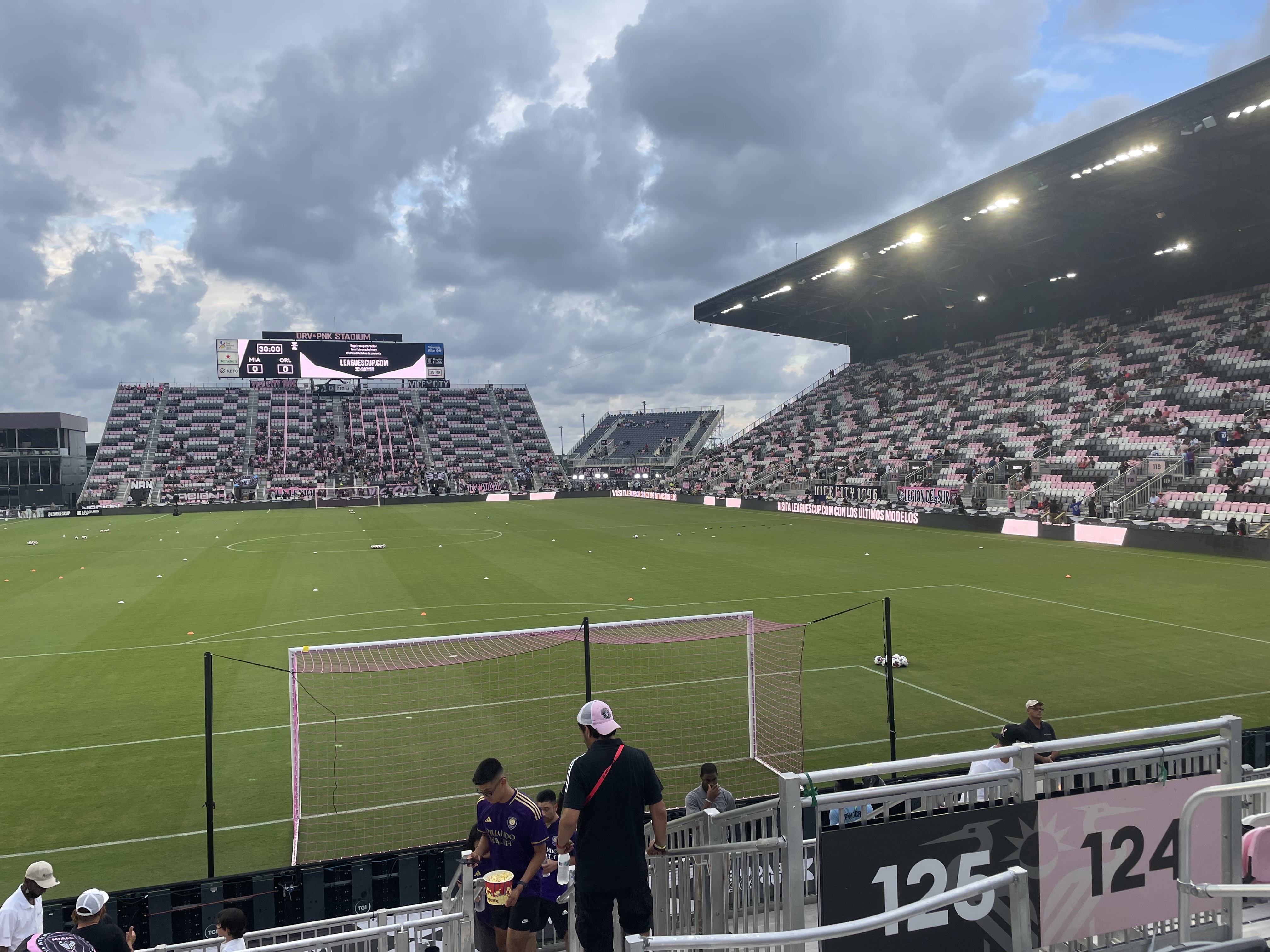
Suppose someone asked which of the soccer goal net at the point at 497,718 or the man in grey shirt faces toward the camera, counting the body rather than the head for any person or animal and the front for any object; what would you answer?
the man in grey shirt

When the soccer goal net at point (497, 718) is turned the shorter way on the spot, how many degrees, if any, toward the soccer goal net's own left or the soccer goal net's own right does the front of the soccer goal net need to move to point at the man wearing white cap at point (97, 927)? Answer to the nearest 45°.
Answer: approximately 180°

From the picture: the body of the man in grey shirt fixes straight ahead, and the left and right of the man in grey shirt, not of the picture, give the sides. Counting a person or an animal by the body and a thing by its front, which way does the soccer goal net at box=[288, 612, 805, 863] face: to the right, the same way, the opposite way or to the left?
the opposite way

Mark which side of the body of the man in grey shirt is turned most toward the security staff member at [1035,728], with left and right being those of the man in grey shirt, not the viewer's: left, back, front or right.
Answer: left

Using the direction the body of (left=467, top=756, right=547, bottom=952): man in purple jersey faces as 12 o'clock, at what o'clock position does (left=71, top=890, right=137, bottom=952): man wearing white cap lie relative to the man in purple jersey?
The man wearing white cap is roughly at 2 o'clock from the man in purple jersey.

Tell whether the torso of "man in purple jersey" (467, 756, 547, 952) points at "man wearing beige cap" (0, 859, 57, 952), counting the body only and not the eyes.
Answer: no

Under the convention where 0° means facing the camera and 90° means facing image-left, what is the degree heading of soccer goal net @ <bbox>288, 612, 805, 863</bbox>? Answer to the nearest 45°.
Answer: approximately 180°

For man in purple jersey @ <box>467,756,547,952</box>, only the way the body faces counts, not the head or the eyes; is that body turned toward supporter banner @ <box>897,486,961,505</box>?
no

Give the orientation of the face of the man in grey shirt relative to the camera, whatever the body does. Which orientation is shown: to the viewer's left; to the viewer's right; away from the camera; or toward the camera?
toward the camera

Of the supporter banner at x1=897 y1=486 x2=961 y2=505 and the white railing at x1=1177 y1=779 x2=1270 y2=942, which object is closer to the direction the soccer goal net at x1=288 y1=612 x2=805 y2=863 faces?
the supporter banner

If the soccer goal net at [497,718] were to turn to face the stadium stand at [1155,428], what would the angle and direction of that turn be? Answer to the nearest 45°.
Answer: approximately 45° to its right

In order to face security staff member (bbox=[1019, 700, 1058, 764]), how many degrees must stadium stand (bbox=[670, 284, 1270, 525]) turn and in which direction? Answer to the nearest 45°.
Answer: approximately 45° to its left

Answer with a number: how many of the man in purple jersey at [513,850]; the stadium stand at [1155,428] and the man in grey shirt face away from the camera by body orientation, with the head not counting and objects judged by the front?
0

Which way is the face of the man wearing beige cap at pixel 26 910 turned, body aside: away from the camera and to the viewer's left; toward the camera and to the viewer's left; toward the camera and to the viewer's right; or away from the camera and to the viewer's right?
toward the camera and to the viewer's right

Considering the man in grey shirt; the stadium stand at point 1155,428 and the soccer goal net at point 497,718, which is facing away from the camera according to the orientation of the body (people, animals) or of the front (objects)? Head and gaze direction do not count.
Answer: the soccer goal net

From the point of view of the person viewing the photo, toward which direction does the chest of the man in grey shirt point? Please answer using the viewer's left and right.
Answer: facing the viewer
